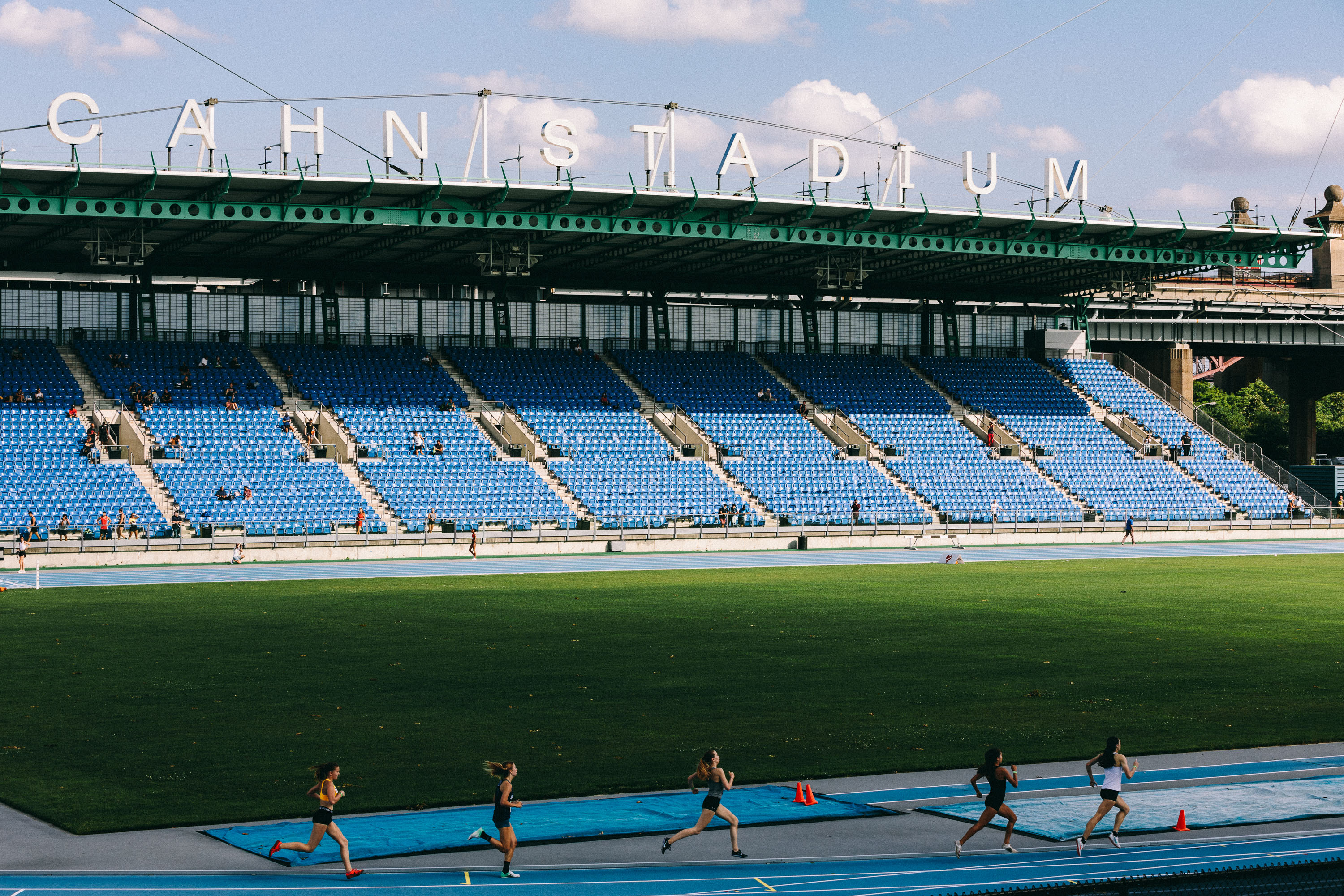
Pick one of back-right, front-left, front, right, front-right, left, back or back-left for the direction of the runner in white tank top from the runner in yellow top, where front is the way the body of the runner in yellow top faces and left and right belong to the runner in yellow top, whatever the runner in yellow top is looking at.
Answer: front

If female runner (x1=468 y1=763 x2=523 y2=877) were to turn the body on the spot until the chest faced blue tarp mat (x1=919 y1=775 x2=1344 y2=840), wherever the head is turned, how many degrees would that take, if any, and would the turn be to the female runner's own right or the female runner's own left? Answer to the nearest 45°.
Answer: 0° — they already face it

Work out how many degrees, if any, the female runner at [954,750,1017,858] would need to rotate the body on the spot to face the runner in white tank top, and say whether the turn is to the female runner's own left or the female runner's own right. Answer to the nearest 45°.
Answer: approximately 45° to the female runner's own left

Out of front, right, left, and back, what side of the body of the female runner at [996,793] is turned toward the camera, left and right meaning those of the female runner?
right

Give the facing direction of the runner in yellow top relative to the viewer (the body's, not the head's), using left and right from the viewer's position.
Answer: facing to the right of the viewer

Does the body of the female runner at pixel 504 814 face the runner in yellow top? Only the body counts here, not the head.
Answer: no

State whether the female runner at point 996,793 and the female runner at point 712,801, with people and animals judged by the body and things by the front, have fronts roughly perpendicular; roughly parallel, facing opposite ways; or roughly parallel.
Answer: roughly parallel

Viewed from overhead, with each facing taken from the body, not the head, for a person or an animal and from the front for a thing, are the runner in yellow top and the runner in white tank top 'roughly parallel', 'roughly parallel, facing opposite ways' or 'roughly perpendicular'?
roughly parallel

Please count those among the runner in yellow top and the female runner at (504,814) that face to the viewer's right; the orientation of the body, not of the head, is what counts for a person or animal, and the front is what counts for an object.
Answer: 2

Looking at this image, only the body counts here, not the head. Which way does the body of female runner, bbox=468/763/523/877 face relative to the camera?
to the viewer's right

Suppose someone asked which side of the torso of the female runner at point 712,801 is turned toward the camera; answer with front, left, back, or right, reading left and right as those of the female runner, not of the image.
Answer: right

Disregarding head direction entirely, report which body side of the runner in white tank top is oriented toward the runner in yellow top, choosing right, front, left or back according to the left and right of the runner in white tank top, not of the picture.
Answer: back

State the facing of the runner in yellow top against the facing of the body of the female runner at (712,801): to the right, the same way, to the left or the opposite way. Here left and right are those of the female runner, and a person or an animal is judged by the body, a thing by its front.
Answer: the same way

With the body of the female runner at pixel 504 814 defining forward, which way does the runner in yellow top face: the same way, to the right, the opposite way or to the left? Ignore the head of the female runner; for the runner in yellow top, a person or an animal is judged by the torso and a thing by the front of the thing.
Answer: the same way
